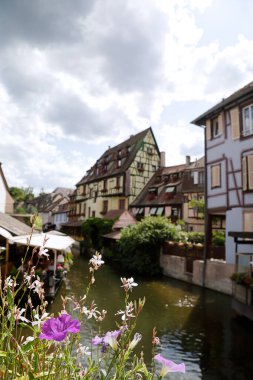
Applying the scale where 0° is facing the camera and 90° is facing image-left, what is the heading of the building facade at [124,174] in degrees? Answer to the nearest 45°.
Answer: approximately 45°

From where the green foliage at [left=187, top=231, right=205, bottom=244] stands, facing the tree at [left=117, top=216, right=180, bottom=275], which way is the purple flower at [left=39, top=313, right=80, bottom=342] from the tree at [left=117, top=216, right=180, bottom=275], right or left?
left

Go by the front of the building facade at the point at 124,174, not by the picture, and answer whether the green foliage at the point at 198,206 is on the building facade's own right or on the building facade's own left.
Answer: on the building facade's own left

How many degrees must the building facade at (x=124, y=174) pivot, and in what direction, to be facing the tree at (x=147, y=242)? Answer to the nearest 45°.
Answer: approximately 45° to its left

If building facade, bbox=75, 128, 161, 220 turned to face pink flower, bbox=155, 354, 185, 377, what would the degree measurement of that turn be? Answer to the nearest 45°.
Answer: approximately 45° to its left

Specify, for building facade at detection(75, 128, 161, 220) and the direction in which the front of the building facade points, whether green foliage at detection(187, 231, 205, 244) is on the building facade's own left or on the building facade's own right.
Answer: on the building facade's own left

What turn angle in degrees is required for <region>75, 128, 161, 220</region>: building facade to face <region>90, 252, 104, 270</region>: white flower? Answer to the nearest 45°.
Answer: approximately 45° to its left

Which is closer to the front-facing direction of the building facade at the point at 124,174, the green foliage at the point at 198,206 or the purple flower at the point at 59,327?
the purple flower

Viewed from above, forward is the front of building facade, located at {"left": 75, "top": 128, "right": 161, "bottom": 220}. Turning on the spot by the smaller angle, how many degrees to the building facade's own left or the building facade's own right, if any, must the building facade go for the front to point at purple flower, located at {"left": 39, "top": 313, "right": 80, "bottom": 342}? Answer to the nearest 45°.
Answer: approximately 45° to the building facade's own left
